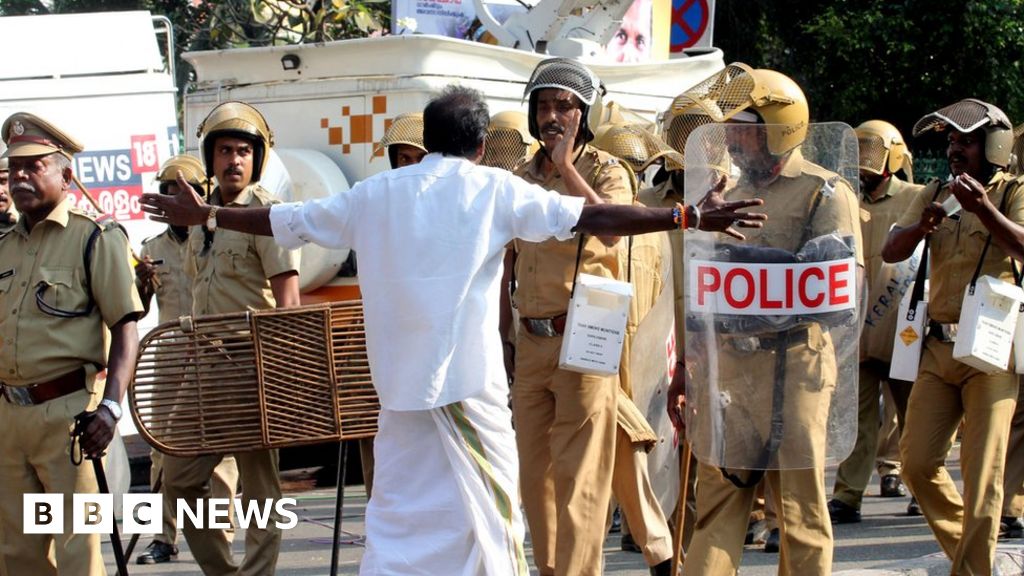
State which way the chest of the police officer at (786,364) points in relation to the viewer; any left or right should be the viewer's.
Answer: facing the viewer and to the left of the viewer

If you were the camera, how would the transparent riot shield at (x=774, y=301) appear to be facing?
facing the viewer

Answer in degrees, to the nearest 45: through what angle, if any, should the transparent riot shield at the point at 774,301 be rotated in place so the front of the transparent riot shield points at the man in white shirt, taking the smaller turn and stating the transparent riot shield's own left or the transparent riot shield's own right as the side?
approximately 45° to the transparent riot shield's own right

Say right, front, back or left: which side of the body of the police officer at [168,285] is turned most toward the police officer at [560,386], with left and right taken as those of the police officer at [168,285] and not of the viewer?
left

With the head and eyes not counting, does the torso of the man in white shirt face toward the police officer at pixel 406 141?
yes

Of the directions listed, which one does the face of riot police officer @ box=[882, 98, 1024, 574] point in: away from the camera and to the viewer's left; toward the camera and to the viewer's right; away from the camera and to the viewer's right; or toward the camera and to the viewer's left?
toward the camera and to the viewer's left

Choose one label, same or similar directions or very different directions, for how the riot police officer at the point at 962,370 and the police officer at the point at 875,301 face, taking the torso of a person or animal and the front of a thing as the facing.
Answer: same or similar directions

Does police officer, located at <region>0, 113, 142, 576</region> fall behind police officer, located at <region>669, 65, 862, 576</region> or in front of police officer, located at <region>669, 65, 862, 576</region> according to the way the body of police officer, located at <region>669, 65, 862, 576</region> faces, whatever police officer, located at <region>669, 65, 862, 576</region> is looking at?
in front

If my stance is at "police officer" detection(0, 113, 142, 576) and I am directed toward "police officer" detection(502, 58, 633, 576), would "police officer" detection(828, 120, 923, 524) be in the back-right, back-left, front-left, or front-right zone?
front-left

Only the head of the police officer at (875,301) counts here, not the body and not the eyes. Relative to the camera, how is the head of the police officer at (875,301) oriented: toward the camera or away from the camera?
toward the camera

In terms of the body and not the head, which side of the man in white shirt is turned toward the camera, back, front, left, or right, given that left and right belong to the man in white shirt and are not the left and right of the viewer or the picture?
back

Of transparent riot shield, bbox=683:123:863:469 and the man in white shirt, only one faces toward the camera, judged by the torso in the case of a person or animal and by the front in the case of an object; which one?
the transparent riot shield

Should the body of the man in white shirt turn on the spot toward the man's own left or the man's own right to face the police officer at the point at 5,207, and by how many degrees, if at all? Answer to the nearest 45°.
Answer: approximately 45° to the man's own left

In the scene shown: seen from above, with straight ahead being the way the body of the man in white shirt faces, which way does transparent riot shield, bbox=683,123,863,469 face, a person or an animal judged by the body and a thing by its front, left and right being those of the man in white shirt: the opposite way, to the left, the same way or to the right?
the opposite way
